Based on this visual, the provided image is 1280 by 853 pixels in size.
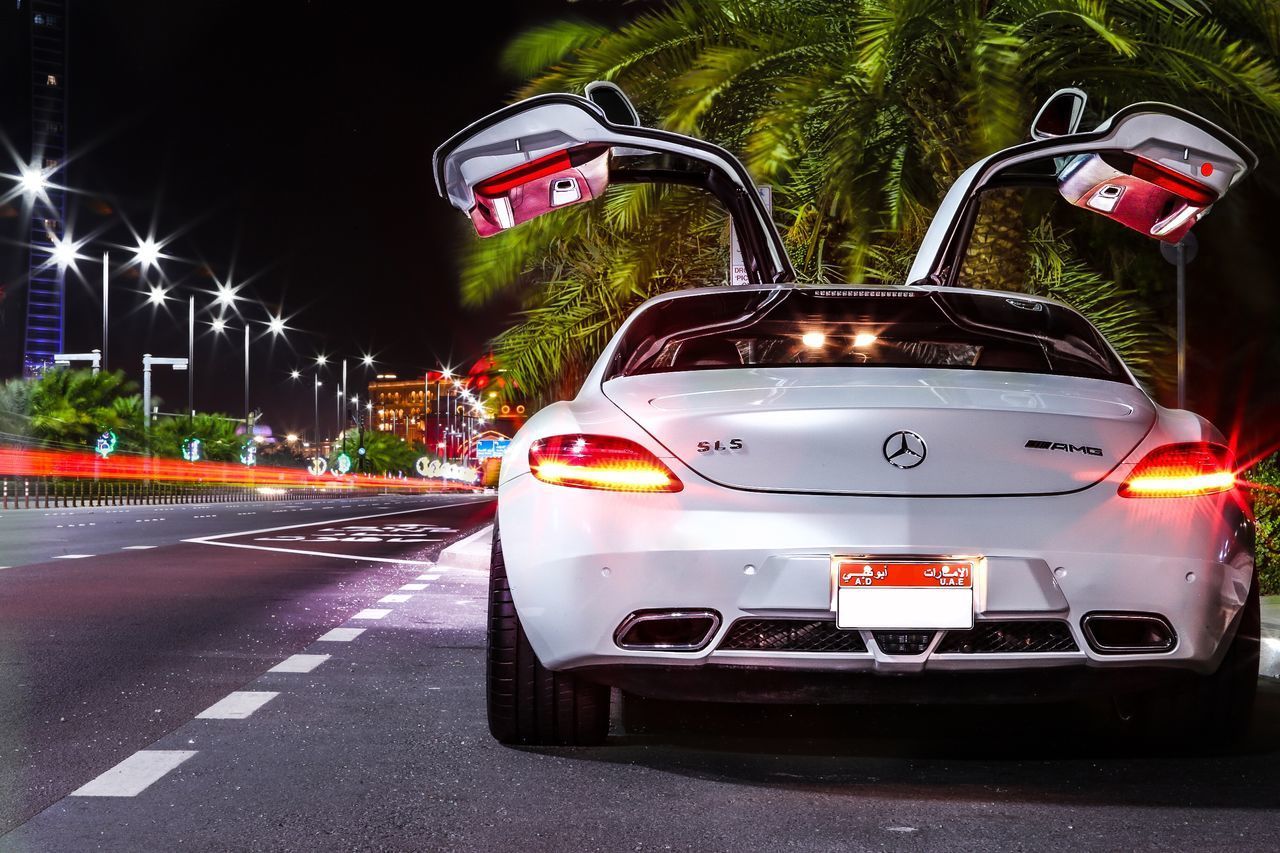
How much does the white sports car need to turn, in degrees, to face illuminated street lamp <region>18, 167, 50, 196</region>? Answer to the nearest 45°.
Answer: approximately 45° to its left

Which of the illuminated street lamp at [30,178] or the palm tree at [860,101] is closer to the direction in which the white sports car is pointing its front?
the palm tree

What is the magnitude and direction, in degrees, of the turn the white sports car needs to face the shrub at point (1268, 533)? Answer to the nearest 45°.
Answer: approximately 45° to its right

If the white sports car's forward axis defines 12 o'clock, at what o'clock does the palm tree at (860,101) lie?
The palm tree is roughly at 12 o'clock from the white sports car.

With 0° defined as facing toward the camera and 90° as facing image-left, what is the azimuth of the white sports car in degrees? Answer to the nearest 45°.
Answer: approximately 180°
